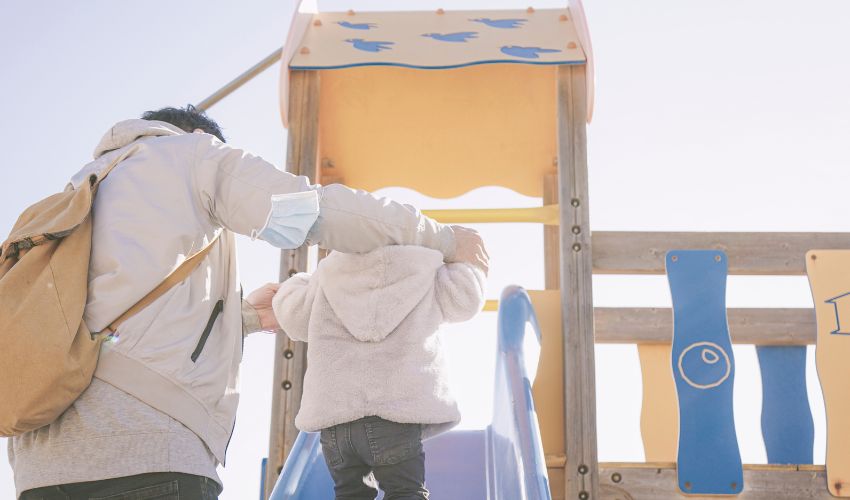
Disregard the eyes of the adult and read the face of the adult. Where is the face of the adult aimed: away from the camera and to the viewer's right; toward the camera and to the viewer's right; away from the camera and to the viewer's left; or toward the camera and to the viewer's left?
away from the camera and to the viewer's right

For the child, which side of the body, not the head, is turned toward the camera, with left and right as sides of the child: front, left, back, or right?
back

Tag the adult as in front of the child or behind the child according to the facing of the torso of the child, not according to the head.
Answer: behind
